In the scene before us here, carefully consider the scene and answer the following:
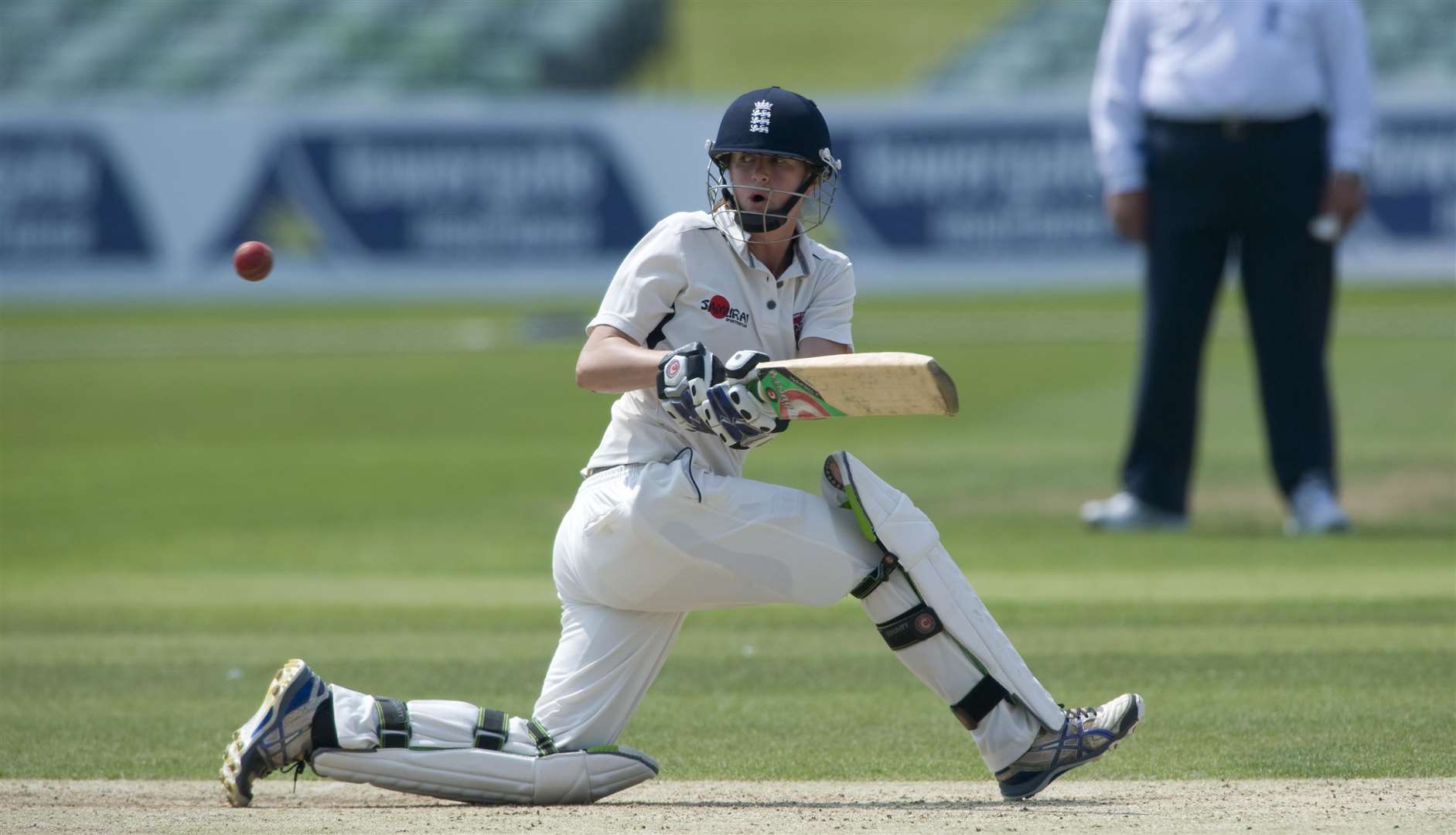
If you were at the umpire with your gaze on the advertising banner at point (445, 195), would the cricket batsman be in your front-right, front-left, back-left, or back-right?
back-left

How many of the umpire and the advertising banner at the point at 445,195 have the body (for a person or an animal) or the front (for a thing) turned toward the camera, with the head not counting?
2

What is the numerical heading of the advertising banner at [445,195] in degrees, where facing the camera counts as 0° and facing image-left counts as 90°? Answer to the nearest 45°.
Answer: approximately 0°

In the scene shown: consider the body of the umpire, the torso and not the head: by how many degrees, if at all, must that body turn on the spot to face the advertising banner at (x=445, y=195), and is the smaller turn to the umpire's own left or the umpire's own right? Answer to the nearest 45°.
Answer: approximately 135° to the umpire's own right

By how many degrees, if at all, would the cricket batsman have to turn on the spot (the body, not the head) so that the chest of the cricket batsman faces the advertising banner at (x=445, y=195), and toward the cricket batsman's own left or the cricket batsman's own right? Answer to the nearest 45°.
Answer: approximately 135° to the cricket batsman's own left

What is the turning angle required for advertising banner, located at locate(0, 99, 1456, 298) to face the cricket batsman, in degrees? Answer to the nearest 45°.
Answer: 0° — it already faces them
